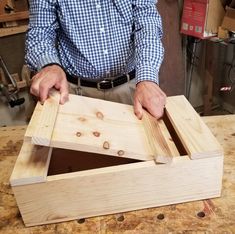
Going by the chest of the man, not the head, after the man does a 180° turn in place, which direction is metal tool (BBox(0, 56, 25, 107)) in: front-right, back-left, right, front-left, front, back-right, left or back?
front-left

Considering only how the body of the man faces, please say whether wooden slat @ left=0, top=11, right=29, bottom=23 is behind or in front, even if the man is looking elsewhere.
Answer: behind

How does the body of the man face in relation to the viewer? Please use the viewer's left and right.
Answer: facing the viewer

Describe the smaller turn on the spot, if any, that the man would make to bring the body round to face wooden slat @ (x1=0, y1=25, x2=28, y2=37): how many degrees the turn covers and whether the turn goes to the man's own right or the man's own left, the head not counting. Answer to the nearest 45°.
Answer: approximately 135° to the man's own right
